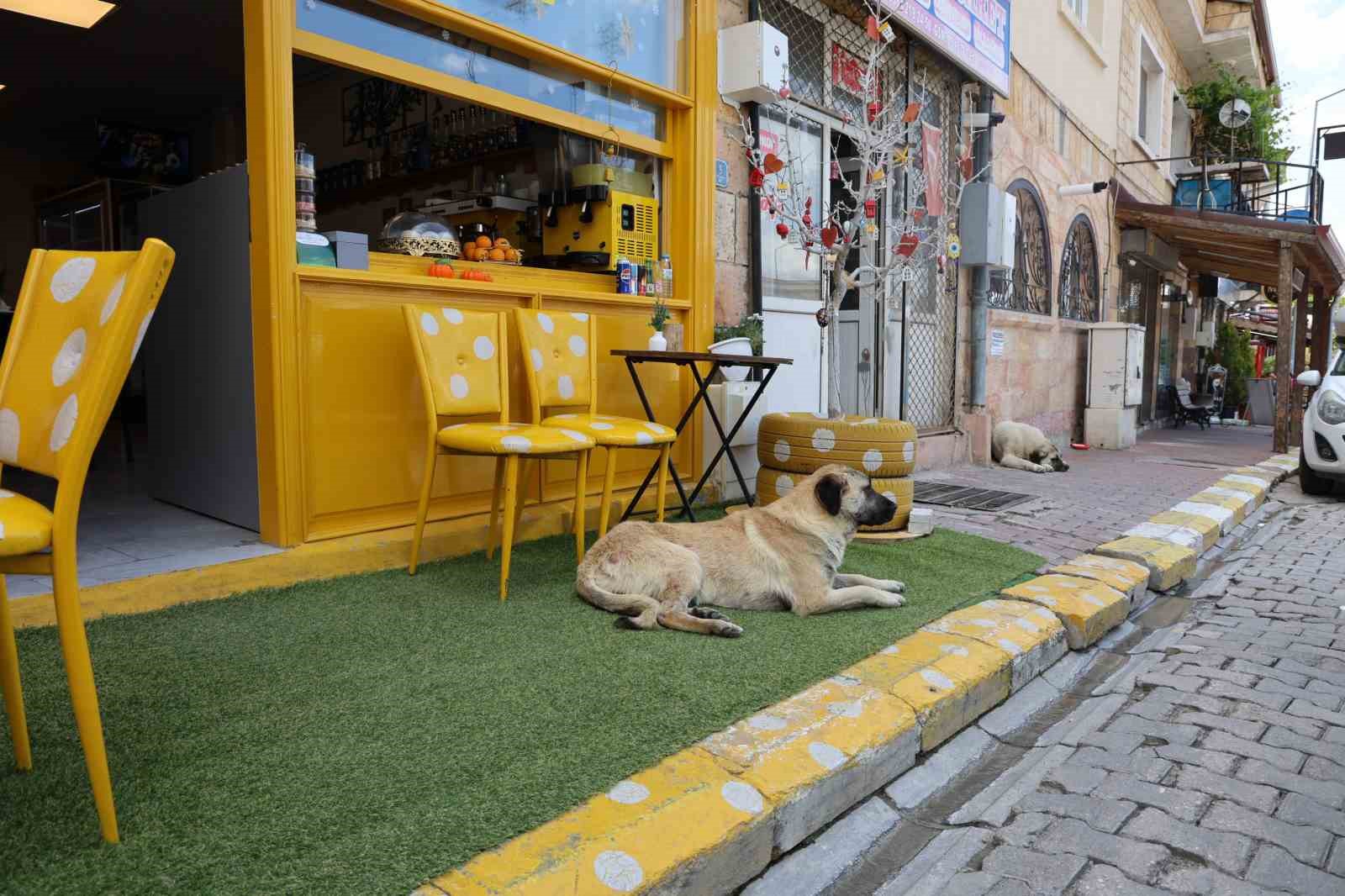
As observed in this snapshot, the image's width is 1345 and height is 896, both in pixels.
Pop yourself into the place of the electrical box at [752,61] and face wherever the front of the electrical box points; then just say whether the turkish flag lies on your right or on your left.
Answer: on your left

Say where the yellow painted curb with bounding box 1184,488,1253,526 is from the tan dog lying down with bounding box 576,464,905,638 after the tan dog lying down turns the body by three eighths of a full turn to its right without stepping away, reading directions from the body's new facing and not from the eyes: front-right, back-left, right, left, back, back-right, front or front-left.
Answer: back

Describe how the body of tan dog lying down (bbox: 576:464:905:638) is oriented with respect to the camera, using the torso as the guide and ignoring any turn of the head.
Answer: to the viewer's right

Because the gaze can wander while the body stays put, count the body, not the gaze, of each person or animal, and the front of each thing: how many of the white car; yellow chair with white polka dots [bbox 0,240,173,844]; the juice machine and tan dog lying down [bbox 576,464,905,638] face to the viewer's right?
1

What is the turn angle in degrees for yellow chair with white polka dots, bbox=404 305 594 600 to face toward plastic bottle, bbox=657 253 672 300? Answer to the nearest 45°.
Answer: approximately 90° to its left

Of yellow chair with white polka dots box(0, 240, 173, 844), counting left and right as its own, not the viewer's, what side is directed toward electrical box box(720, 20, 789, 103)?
back

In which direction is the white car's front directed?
toward the camera

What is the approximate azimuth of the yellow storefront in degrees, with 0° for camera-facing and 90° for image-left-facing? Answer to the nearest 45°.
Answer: approximately 315°

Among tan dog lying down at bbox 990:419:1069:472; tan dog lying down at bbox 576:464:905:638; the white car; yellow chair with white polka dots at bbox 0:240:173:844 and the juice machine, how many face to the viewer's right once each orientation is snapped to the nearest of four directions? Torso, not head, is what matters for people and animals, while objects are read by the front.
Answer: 2

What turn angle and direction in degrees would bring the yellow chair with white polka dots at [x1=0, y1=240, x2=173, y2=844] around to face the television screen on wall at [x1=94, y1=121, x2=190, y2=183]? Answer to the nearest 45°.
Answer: approximately 135° to its right

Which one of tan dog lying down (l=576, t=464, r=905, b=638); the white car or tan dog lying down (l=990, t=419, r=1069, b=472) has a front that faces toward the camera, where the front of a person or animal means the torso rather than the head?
the white car
